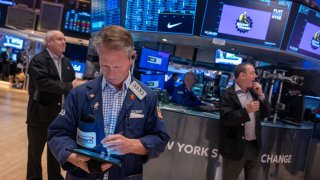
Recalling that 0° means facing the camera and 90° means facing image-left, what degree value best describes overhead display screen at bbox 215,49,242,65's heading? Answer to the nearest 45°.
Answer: approximately 0°

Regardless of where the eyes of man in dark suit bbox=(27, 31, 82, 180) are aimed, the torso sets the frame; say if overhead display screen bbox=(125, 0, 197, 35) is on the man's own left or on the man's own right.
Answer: on the man's own left

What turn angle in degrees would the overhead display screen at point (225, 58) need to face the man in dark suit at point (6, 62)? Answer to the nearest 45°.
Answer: approximately 135° to its right

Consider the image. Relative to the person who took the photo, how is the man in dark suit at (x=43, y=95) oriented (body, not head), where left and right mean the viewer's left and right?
facing the viewer and to the right of the viewer

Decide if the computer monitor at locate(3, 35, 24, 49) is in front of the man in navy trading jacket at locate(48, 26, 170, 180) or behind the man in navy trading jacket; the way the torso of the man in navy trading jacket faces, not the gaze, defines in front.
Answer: behind

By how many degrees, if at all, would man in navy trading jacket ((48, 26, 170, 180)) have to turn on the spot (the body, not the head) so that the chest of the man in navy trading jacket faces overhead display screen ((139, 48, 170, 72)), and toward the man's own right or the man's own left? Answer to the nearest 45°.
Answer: approximately 180°

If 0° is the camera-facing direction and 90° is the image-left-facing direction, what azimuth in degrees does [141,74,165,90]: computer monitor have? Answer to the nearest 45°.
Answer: approximately 0°
